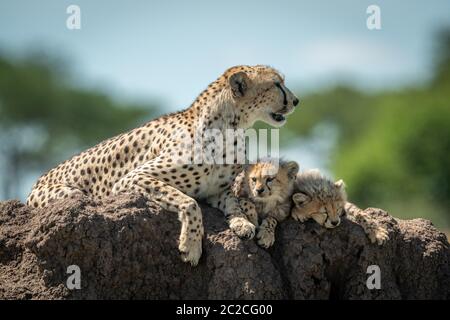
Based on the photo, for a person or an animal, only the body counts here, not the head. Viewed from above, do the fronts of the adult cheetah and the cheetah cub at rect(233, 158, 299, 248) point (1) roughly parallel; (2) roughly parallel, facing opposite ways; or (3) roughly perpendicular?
roughly perpendicular

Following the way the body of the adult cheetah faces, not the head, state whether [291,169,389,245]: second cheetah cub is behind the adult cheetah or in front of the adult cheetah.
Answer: in front

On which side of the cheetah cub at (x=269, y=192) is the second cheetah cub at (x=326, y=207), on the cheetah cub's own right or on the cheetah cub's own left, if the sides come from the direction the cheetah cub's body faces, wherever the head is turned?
on the cheetah cub's own left

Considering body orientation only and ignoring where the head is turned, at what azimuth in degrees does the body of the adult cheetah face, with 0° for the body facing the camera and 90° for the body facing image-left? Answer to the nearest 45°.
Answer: approximately 270°
